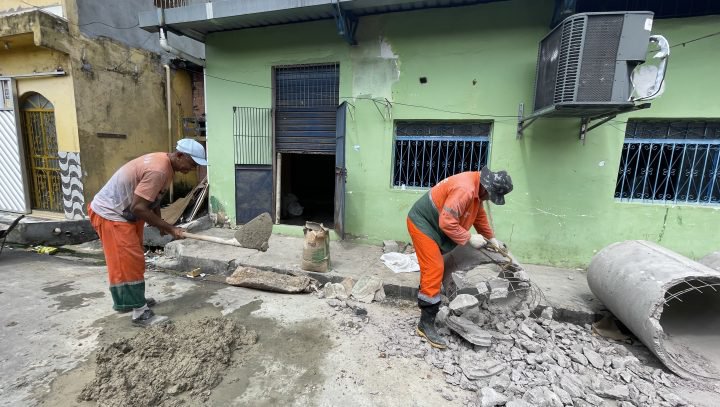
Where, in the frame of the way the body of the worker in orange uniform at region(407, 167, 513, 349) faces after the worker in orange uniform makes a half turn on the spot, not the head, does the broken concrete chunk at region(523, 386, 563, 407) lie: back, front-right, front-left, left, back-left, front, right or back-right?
back-left

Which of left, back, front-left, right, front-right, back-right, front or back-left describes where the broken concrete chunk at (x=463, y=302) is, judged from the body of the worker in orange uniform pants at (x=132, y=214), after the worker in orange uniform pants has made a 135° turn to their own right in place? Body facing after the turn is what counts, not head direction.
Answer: left

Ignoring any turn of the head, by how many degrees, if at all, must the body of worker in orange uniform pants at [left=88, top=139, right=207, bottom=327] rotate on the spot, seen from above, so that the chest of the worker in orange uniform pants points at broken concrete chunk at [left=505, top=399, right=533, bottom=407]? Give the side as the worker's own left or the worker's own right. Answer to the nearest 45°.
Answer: approximately 45° to the worker's own right

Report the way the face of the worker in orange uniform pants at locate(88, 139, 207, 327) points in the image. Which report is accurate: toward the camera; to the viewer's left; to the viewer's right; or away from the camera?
to the viewer's right

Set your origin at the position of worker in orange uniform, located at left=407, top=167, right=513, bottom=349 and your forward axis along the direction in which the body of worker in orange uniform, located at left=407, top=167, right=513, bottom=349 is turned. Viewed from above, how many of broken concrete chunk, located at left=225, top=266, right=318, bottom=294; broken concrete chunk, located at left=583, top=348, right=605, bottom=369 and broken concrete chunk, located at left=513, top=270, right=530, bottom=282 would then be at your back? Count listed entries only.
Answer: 1

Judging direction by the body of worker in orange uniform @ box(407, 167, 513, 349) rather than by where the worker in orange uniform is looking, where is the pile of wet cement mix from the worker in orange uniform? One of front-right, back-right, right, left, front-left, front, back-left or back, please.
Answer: back-right

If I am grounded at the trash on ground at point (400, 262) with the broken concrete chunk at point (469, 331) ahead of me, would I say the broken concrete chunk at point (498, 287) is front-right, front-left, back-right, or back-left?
front-left

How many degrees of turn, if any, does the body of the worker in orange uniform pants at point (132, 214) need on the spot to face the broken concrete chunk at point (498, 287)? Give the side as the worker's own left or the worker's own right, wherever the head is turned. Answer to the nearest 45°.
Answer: approximately 45° to the worker's own right

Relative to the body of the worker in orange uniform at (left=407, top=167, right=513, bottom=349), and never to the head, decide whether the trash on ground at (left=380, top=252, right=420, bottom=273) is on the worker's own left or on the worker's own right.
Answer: on the worker's own left

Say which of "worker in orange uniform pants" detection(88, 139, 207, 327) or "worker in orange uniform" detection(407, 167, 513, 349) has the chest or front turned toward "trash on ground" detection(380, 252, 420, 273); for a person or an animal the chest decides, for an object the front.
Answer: "worker in orange uniform pants" detection(88, 139, 207, 327)

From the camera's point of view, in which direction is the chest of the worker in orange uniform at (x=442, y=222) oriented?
to the viewer's right

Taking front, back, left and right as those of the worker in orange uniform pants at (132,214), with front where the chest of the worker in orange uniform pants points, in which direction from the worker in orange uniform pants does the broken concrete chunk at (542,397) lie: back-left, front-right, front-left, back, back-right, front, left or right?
front-right

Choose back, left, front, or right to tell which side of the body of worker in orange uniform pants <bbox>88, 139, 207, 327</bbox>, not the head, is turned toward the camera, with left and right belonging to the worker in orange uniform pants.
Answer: right

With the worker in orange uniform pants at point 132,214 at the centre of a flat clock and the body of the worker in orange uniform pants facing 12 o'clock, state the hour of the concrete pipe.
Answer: The concrete pipe is roughly at 1 o'clock from the worker in orange uniform pants.

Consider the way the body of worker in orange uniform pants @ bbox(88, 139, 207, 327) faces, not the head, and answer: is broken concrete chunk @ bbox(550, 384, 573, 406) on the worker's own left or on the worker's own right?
on the worker's own right
